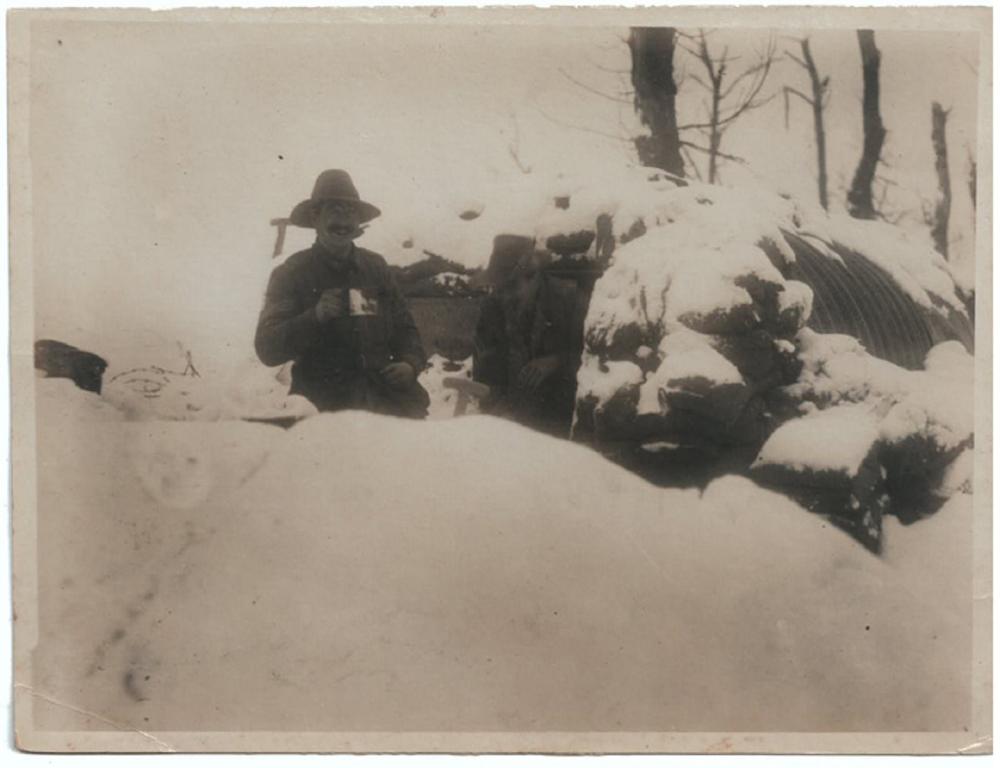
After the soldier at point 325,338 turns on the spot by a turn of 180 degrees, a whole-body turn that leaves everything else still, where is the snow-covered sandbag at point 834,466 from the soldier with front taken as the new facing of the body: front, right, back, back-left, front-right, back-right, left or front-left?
right

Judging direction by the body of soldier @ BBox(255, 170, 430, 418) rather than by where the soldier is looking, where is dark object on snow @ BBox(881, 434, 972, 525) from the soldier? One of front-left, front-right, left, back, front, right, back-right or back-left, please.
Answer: left

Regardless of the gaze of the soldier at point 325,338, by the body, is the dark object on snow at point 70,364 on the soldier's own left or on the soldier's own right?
on the soldier's own right

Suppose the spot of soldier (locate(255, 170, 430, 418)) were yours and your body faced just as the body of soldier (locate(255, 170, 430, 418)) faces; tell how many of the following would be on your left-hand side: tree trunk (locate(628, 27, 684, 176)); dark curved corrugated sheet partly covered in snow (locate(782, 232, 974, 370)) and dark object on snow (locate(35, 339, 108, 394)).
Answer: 2

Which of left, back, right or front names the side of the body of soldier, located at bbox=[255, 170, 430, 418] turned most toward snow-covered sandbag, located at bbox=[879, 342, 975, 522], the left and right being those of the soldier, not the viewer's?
left

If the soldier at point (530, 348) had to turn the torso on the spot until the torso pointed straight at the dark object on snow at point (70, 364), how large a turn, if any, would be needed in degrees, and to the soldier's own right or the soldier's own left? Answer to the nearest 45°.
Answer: approximately 90° to the soldier's own right

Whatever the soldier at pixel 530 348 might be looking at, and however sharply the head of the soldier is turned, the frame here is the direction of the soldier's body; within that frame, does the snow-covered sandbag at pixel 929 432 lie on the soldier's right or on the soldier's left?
on the soldier's left

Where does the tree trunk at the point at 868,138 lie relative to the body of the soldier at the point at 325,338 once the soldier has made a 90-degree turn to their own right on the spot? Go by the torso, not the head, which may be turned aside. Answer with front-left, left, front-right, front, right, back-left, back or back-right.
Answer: back

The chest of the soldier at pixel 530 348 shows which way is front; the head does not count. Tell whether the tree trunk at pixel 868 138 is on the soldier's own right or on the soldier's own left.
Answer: on the soldier's own left

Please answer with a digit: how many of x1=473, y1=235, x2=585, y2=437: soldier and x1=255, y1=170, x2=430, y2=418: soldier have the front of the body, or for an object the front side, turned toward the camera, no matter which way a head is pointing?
2

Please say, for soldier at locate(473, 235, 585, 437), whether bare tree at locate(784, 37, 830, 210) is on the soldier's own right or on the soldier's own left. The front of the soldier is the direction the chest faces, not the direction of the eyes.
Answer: on the soldier's own left

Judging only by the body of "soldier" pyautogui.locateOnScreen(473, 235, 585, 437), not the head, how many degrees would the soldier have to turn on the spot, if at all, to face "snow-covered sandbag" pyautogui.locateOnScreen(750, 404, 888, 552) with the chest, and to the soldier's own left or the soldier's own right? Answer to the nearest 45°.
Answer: approximately 90° to the soldier's own left
